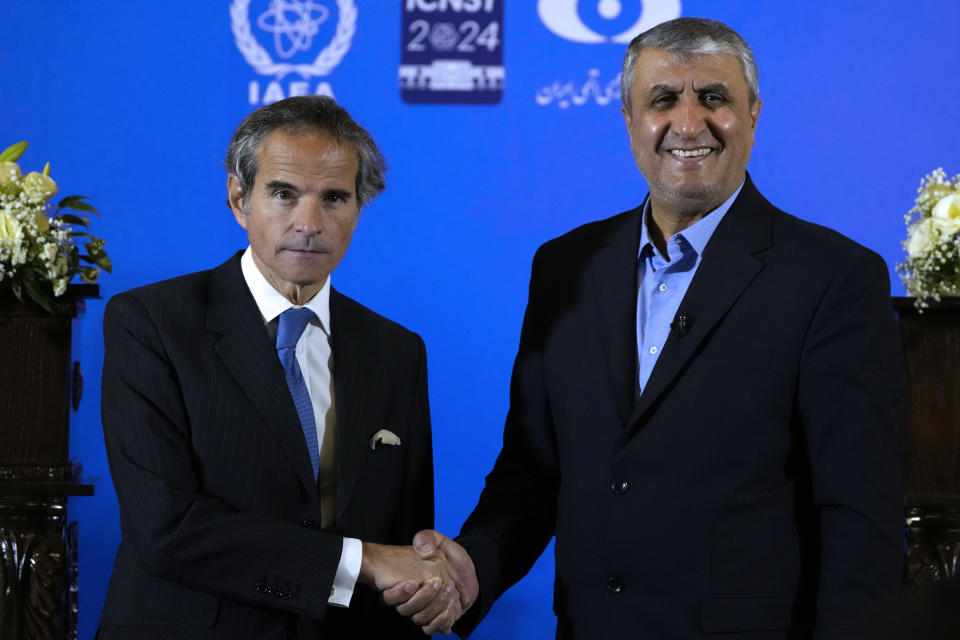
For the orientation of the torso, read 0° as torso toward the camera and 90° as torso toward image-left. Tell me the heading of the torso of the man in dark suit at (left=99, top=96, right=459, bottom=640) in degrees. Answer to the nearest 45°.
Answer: approximately 315°

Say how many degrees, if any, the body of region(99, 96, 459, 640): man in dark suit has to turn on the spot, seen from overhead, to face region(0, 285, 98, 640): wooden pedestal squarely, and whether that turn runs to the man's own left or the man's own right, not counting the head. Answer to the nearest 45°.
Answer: approximately 180°

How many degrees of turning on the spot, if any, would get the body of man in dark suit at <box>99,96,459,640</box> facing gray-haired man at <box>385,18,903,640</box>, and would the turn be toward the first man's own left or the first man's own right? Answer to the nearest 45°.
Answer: approximately 45° to the first man's own left

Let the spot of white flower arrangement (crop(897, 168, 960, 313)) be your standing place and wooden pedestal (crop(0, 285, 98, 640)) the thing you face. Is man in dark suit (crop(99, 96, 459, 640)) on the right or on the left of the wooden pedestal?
left

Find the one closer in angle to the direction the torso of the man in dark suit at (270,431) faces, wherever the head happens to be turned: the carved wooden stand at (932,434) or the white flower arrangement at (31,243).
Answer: the carved wooden stand

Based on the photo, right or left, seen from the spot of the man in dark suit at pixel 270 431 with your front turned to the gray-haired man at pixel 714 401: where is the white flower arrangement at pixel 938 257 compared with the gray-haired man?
left

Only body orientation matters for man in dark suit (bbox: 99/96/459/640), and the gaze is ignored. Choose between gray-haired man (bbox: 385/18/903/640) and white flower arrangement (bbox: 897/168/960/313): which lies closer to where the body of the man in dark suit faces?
the gray-haired man

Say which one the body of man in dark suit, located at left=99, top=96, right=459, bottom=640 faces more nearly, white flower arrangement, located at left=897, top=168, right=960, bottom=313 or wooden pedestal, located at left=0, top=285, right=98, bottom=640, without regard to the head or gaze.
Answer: the white flower arrangement

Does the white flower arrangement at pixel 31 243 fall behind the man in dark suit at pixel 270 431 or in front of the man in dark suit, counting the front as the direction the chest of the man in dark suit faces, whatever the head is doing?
behind

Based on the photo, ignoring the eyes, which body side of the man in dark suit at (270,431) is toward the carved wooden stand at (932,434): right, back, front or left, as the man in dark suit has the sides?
left
